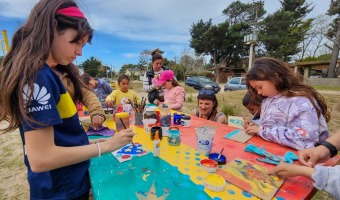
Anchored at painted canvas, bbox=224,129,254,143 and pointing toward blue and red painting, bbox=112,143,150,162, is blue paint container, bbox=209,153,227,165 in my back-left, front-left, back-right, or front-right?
front-left

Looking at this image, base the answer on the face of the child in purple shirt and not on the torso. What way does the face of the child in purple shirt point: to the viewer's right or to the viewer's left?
to the viewer's left

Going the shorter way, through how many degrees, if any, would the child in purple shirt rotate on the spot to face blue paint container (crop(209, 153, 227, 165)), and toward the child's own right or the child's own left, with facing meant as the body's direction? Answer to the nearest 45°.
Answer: approximately 45° to the child's own left

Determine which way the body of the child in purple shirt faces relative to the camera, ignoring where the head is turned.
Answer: to the viewer's left

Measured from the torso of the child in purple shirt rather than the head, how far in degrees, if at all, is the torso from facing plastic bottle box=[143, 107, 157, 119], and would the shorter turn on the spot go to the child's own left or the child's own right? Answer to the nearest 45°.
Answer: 0° — they already face it

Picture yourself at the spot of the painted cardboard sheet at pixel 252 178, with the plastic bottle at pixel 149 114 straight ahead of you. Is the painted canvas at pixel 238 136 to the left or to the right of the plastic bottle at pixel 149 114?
right

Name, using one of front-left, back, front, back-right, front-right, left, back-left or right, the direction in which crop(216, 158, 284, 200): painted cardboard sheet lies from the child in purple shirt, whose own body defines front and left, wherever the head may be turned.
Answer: left

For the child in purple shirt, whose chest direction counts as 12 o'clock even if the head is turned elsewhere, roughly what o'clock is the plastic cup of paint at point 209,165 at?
The plastic cup of paint is roughly at 10 o'clock from the child in purple shirt.

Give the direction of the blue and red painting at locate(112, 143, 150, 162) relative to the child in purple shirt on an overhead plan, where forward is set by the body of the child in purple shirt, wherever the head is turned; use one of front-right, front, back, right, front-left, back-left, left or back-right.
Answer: front-left

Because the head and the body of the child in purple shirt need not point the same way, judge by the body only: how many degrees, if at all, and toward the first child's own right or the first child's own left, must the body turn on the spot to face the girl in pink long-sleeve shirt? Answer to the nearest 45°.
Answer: approximately 45° to the first child's own right

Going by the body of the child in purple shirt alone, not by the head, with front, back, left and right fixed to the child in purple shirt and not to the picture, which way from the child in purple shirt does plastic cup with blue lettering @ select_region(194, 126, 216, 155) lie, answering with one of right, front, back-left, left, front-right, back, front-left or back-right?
front-left
